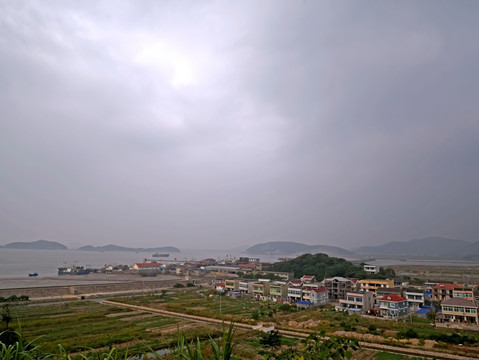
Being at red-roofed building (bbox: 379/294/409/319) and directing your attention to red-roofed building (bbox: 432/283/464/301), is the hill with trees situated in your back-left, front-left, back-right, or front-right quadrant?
front-left

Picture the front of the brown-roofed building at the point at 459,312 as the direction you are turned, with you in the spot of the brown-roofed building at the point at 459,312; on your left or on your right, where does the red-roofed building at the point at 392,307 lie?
on your right

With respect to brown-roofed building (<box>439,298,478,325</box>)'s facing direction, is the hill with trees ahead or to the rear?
to the rear

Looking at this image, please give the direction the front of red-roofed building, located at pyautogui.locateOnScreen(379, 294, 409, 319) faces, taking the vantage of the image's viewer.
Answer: facing the viewer and to the left of the viewer

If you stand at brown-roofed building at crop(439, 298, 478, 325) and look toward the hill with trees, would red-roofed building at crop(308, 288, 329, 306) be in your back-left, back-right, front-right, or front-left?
front-left

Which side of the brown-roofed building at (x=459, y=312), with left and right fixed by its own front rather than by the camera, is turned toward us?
front

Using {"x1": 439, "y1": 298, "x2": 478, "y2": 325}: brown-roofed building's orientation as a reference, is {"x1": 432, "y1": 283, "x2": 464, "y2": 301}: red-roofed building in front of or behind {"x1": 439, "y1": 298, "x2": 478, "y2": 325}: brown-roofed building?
behind

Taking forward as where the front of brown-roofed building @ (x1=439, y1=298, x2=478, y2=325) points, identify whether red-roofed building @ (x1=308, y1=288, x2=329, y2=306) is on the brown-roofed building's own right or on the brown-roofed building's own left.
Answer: on the brown-roofed building's own right

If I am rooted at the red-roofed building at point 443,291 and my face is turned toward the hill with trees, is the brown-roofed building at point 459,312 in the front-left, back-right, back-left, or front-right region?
back-left

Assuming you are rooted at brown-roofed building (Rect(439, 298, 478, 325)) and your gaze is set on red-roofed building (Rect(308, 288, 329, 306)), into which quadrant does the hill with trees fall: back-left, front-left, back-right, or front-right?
front-right

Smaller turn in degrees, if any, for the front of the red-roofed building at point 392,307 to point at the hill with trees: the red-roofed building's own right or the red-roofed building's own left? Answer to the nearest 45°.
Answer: approximately 135° to the red-roofed building's own right

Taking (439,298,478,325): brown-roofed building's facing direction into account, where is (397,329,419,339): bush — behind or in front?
in front

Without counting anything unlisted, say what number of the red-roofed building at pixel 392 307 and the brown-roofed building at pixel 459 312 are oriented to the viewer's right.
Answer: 0

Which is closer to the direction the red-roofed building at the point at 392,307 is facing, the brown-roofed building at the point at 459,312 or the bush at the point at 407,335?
the bush

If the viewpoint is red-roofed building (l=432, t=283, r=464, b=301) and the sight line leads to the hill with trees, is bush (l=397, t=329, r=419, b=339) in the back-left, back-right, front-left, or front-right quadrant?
back-left
